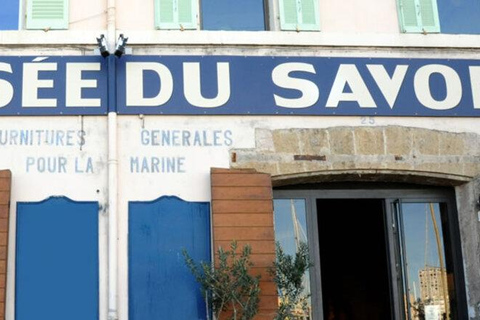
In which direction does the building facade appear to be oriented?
toward the camera
